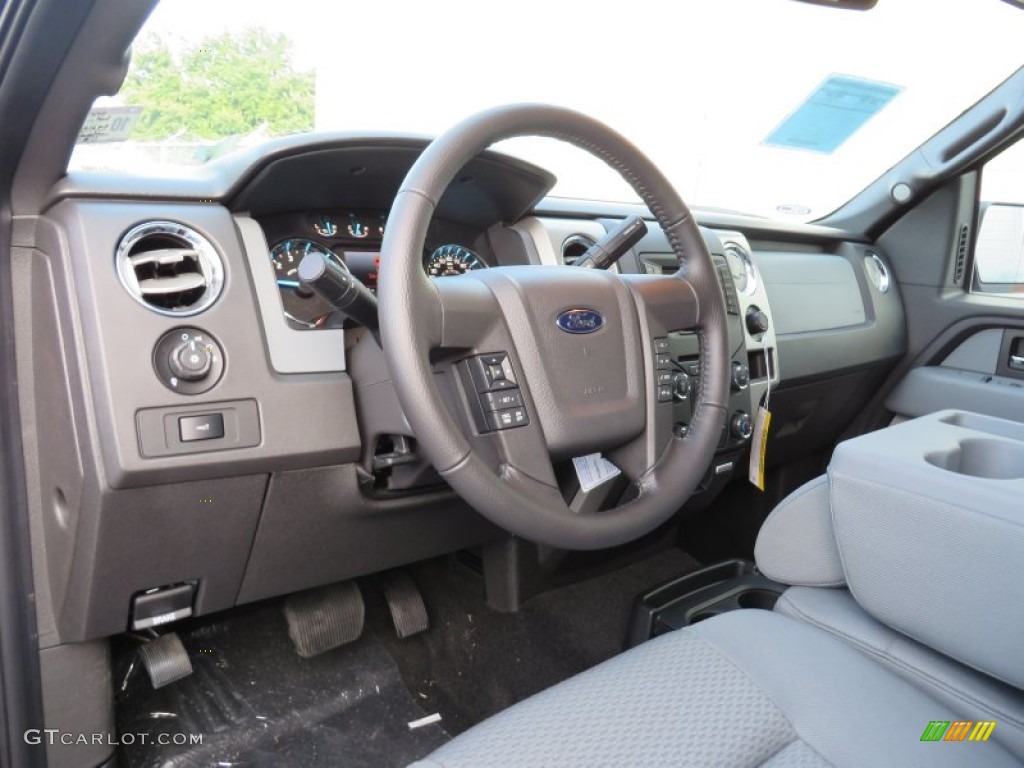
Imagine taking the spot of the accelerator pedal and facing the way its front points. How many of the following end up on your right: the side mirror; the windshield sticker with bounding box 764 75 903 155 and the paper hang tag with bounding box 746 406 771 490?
0

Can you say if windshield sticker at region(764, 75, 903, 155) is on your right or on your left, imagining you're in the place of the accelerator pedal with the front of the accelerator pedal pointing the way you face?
on your left

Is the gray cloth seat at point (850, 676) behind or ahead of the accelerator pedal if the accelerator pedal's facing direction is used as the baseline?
ahead

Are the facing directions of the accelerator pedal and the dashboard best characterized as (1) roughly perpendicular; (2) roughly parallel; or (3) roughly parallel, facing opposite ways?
roughly parallel

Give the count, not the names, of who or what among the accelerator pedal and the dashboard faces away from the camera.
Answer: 0

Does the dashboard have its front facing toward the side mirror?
no

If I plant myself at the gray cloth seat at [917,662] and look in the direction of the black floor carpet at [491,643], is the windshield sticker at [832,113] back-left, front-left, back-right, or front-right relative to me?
front-right

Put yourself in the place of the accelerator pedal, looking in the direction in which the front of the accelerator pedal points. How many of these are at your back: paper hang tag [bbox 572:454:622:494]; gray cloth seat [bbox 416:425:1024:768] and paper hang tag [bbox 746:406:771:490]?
0

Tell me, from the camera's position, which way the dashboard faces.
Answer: facing the viewer and to the right of the viewer

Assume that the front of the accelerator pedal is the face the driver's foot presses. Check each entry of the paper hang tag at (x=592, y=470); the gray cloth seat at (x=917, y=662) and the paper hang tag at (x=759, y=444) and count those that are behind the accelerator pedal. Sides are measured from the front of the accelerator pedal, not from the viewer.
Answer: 0

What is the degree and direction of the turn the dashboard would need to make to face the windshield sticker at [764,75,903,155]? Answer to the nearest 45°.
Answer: approximately 90° to its left

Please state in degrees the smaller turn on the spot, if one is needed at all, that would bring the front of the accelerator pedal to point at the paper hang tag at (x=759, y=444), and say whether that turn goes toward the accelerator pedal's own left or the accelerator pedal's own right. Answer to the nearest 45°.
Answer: approximately 45° to the accelerator pedal's own left

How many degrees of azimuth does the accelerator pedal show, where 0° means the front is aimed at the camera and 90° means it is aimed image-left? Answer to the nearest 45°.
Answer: approximately 315°
